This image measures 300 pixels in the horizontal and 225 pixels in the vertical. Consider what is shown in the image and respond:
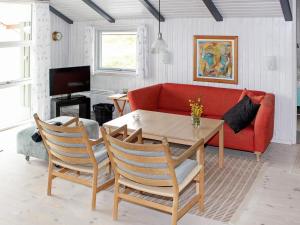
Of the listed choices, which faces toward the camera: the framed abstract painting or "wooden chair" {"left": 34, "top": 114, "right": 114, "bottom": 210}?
the framed abstract painting

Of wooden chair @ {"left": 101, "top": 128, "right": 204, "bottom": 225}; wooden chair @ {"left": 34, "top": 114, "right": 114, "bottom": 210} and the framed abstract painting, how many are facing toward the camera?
1

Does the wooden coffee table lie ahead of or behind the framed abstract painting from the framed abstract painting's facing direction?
ahead

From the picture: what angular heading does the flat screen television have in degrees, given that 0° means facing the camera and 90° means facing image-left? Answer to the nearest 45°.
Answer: approximately 315°

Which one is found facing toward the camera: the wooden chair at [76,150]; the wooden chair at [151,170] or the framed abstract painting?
the framed abstract painting

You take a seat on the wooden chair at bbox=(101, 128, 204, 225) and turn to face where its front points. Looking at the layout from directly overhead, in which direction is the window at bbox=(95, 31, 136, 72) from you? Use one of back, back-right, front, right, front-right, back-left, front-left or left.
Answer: front-left

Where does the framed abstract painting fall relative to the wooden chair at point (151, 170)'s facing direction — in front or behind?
in front

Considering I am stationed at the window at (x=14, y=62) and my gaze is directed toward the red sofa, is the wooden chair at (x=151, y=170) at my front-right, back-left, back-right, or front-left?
front-right

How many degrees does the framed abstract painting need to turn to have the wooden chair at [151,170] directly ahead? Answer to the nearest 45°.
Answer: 0° — it already faces it

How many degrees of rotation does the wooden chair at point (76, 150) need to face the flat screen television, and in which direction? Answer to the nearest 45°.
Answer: approximately 45° to its left

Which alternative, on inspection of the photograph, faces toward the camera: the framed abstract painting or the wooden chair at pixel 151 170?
the framed abstract painting

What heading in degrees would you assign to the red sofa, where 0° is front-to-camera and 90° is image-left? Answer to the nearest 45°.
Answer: approximately 45°

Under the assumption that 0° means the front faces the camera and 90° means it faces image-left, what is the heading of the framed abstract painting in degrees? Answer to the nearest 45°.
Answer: approximately 0°

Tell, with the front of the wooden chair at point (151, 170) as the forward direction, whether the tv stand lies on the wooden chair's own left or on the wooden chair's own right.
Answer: on the wooden chair's own left

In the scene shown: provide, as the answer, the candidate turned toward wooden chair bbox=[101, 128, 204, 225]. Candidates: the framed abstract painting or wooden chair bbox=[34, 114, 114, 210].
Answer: the framed abstract painting

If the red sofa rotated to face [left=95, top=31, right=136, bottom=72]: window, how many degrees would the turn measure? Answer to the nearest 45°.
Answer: approximately 90° to its right
